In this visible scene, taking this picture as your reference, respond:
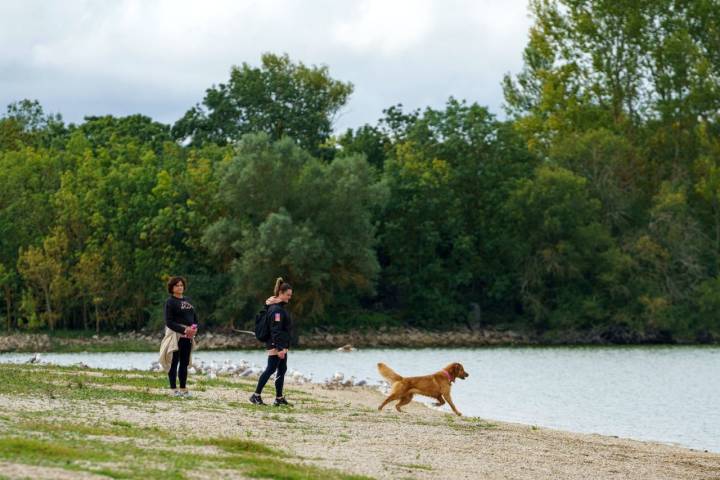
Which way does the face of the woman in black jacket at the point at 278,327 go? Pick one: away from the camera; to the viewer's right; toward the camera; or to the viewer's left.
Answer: to the viewer's right

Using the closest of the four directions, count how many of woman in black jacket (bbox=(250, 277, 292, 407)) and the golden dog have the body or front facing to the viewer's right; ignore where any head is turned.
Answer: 2

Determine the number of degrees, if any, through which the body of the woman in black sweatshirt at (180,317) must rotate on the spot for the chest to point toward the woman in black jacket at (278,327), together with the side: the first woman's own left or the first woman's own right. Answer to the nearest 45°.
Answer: approximately 45° to the first woman's own left

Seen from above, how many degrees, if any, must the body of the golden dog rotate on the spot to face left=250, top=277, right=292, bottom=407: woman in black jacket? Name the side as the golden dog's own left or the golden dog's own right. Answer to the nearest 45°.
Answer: approximately 135° to the golden dog's own right

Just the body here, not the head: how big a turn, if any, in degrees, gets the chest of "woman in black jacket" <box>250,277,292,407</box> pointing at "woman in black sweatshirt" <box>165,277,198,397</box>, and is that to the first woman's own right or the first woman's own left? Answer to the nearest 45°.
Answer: approximately 180°

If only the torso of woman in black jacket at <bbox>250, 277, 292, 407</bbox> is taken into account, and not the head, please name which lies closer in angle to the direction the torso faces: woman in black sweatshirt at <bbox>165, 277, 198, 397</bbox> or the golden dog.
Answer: the golden dog

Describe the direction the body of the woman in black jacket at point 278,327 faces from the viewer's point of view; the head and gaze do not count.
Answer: to the viewer's right

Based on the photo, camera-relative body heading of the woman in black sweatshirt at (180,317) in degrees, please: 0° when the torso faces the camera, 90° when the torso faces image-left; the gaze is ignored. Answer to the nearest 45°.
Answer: approximately 315°

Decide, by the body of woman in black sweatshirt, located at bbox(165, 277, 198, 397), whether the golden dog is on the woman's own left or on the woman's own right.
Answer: on the woman's own left

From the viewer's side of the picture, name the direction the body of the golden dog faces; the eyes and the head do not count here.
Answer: to the viewer's right

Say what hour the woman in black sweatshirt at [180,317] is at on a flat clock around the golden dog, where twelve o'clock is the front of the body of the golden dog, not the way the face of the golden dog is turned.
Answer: The woman in black sweatshirt is roughly at 7 o'clock from the golden dog.
